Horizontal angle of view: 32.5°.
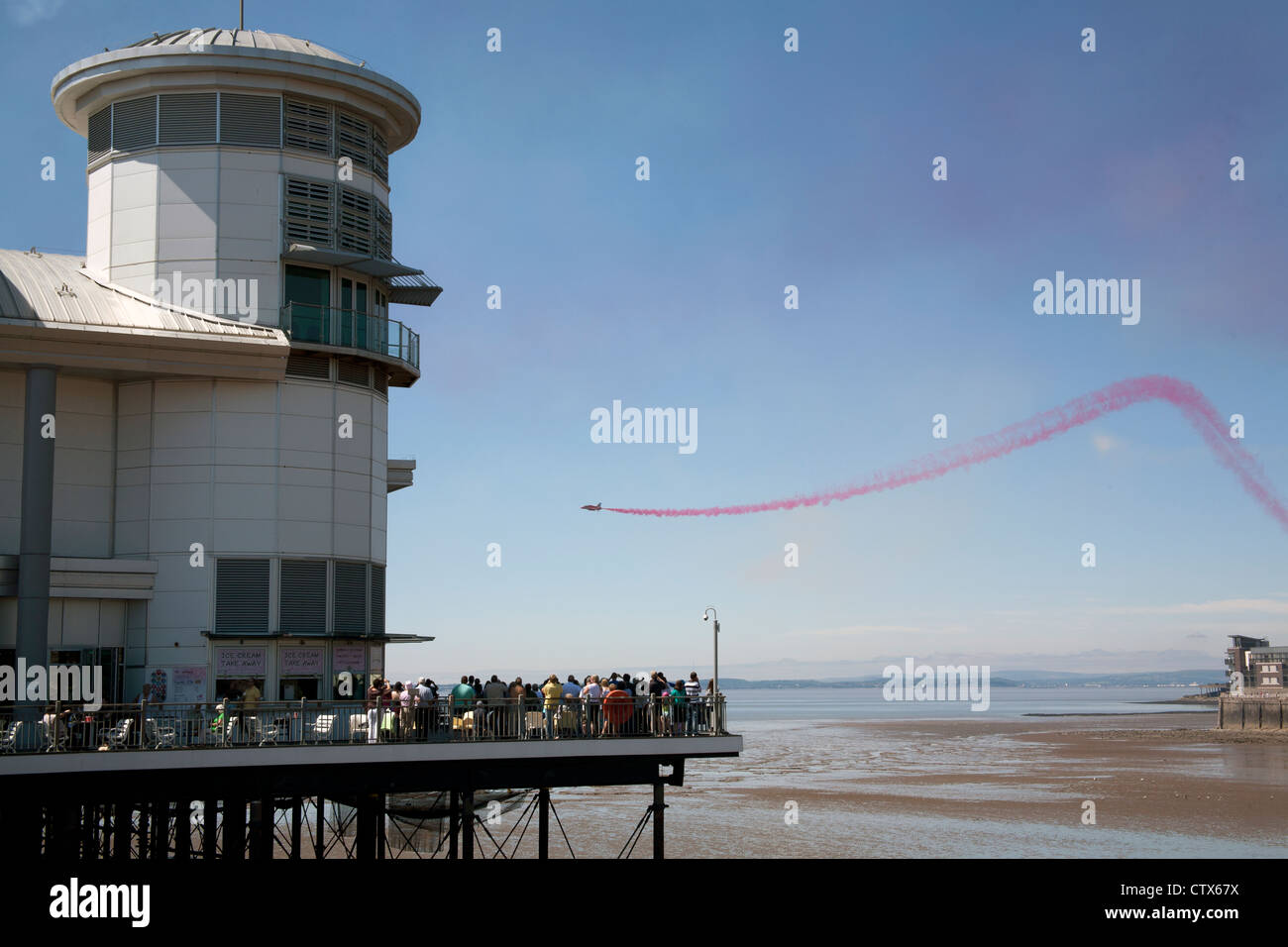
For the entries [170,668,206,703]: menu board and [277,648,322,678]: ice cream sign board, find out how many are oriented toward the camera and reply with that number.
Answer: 2

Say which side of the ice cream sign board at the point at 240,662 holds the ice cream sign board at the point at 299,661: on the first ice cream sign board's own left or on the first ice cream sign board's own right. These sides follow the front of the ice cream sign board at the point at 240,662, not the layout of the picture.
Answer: on the first ice cream sign board's own left

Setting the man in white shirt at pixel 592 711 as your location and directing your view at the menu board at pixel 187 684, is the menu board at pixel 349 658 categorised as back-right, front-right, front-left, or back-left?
front-right

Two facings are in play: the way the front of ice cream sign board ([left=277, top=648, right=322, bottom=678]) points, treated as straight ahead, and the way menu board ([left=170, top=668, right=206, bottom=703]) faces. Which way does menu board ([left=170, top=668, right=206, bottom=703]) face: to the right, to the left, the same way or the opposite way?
the same way

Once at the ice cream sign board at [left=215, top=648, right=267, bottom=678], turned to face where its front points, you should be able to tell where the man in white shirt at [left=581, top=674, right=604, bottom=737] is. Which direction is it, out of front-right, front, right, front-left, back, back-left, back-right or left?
front-left

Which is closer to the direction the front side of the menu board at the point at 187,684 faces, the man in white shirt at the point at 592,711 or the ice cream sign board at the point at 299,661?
the man in white shirt

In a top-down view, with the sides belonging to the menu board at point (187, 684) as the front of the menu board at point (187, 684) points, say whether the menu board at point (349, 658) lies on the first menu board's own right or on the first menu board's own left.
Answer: on the first menu board's own left

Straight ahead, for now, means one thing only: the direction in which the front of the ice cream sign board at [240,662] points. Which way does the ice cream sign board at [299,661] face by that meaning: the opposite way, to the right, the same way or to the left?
the same way

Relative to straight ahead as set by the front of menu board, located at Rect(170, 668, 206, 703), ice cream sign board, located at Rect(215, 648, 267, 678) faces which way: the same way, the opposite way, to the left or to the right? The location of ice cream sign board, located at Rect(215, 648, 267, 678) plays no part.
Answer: the same way

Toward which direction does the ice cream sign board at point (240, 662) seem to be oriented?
toward the camera

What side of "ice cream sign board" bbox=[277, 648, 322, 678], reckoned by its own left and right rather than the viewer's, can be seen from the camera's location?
front

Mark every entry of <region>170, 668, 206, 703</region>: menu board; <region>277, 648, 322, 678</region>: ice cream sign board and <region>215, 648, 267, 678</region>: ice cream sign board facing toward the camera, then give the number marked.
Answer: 3
